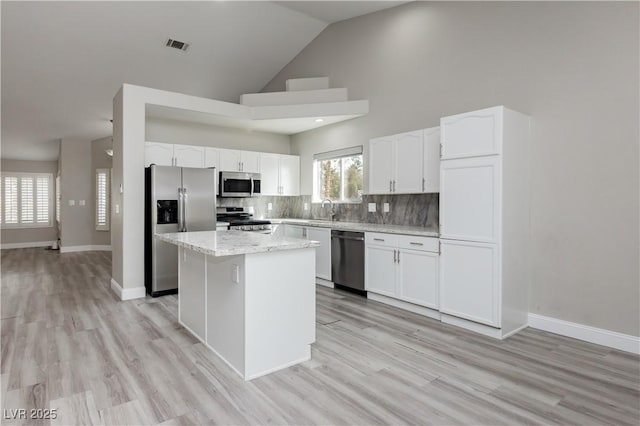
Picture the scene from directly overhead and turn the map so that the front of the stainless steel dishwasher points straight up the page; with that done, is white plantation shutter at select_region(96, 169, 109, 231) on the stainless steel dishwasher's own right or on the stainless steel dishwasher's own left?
on the stainless steel dishwasher's own right

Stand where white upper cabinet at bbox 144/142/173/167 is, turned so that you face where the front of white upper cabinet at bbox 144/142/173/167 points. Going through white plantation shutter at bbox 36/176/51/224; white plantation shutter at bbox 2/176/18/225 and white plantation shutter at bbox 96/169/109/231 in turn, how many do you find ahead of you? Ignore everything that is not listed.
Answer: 0

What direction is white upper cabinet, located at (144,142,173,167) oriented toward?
toward the camera

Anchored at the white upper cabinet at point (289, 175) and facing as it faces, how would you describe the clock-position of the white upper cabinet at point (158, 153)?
the white upper cabinet at point (158, 153) is roughly at 2 o'clock from the white upper cabinet at point (289, 175).

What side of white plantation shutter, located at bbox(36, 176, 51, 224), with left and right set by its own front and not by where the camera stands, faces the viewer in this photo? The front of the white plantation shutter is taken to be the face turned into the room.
front

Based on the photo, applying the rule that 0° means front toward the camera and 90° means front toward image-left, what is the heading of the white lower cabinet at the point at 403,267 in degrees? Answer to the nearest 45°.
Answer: approximately 45°

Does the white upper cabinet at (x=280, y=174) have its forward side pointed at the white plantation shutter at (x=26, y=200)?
no

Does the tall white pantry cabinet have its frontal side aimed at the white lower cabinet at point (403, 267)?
no

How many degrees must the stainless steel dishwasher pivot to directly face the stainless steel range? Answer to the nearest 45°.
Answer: approximately 90° to its right

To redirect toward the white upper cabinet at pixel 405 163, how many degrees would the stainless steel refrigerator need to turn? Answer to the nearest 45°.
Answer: approximately 45° to its left

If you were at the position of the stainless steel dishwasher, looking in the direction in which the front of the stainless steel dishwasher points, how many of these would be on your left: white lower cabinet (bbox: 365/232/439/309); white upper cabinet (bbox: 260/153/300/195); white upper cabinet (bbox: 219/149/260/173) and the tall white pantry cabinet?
2

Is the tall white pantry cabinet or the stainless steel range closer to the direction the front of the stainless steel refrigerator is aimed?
the tall white pantry cabinet

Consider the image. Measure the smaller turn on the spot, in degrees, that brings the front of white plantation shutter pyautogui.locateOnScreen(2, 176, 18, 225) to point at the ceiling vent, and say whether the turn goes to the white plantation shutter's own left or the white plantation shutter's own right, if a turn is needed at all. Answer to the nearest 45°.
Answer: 0° — it already faces it

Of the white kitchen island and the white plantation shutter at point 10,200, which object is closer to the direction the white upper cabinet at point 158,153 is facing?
the white kitchen island

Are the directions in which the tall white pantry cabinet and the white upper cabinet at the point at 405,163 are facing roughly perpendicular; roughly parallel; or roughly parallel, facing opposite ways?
roughly parallel

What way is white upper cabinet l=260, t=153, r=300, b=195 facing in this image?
toward the camera

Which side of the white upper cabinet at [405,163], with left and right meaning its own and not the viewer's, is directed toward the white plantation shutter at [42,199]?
right
